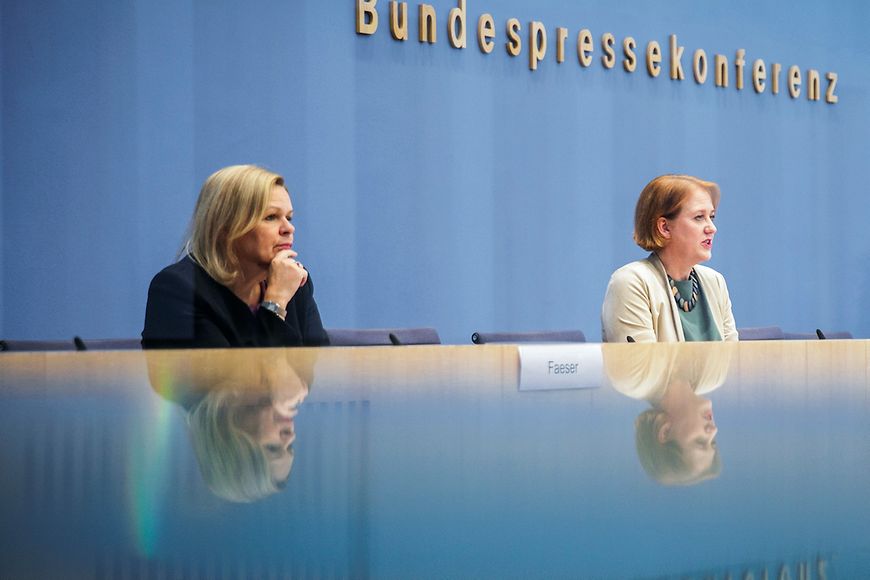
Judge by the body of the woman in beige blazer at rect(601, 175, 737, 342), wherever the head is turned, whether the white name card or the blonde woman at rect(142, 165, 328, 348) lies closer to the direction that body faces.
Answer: the white name card

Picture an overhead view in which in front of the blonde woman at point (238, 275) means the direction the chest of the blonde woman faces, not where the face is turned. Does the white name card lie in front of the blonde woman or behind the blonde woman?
in front

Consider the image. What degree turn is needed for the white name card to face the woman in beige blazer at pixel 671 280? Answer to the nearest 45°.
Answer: approximately 180°

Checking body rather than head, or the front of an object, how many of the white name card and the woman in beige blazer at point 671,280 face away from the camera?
0

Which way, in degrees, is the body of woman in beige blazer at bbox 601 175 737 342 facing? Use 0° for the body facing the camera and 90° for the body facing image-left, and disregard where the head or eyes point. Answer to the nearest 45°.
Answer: approximately 315°

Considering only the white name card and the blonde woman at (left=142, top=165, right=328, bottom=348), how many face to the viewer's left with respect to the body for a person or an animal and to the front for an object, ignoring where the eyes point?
0

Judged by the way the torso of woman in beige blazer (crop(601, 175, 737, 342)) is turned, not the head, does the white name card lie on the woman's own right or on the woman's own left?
on the woman's own right

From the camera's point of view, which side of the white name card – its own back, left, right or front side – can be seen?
front

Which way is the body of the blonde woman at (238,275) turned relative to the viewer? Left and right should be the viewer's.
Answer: facing the viewer and to the right of the viewer

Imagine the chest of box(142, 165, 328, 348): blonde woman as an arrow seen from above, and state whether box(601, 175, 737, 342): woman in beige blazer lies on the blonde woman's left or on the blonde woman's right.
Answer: on the blonde woman's left

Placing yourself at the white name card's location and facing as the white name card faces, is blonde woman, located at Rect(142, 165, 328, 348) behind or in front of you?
behind
